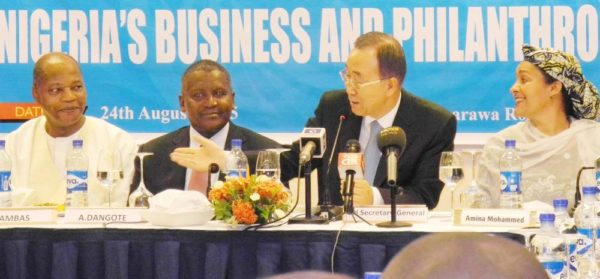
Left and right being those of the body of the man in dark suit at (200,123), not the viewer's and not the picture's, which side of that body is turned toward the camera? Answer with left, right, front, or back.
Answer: front

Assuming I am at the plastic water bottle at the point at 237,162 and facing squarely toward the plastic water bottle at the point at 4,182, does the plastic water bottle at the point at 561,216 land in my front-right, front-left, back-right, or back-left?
back-left

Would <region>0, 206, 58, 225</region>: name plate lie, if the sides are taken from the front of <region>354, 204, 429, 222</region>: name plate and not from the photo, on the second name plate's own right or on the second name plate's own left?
on the second name plate's own right

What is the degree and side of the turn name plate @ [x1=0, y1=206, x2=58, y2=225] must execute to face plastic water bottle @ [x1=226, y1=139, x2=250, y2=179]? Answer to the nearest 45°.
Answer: approximately 90° to its left

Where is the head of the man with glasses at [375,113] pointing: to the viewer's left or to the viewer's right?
to the viewer's left

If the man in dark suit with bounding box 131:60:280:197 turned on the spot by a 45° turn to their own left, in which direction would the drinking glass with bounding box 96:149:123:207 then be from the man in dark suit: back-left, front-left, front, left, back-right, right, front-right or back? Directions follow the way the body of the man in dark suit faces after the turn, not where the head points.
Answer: right

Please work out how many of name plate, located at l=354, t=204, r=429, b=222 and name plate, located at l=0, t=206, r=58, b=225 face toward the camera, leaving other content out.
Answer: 2

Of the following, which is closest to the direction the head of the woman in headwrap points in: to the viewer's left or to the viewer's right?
to the viewer's left

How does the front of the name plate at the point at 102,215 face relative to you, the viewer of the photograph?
facing the viewer
